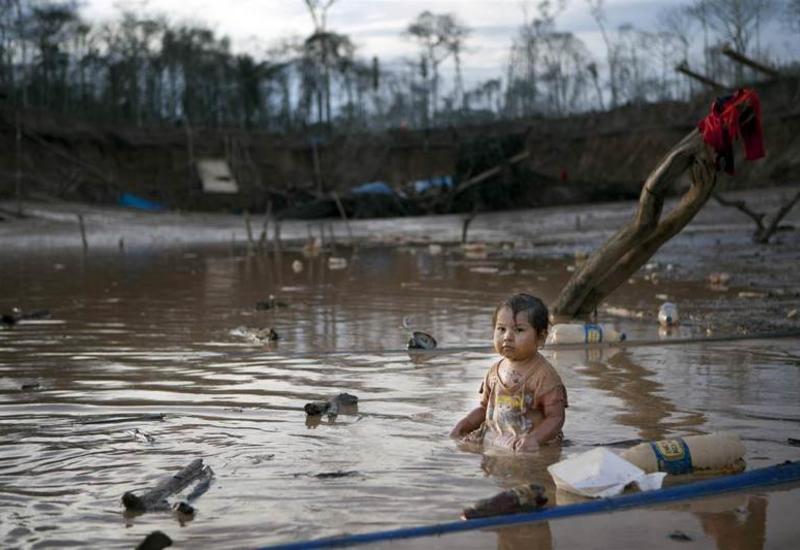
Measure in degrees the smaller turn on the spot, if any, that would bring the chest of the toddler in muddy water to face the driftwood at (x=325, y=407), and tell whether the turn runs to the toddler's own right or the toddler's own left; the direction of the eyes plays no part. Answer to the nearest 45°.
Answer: approximately 90° to the toddler's own right

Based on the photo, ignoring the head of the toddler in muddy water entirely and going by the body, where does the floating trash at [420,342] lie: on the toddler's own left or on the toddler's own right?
on the toddler's own right

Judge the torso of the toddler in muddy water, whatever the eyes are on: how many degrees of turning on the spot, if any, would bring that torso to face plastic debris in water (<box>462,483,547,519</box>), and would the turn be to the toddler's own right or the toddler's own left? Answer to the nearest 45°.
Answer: approximately 45° to the toddler's own left

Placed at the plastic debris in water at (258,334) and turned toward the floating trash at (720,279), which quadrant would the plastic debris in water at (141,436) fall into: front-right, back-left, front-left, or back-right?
back-right

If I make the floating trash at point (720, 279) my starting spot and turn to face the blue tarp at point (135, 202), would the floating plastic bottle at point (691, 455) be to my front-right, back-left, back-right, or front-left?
back-left

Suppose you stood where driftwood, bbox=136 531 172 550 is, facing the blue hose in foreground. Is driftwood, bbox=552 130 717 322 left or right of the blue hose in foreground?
left

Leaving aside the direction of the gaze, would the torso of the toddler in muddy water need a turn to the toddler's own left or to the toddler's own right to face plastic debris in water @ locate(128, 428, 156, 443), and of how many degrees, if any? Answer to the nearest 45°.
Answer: approximately 45° to the toddler's own right

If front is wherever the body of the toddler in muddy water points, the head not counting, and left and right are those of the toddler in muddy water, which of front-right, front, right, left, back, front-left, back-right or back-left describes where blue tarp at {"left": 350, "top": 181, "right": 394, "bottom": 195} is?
back-right

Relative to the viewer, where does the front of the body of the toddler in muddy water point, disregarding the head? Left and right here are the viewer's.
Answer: facing the viewer and to the left of the viewer

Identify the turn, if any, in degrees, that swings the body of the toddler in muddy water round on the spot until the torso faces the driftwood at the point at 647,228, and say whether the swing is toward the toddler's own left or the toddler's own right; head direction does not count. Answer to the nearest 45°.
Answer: approximately 135° to the toddler's own right

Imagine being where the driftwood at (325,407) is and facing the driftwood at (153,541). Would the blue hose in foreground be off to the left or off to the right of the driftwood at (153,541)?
left

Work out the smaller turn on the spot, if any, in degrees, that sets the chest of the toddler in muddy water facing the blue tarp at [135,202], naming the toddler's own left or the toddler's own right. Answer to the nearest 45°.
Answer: approximately 135° to the toddler's own right

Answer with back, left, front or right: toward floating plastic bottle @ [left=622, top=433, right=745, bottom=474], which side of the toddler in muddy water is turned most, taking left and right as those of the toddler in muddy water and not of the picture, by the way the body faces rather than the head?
left
